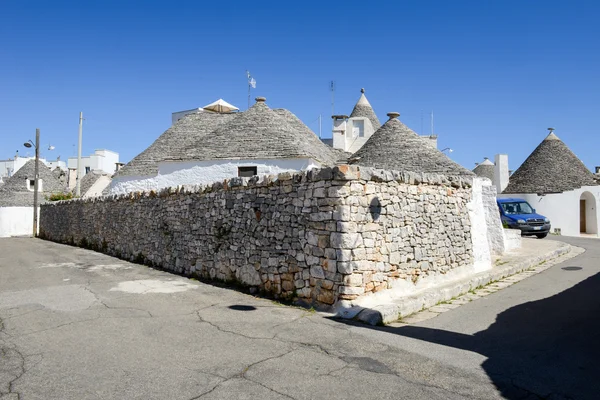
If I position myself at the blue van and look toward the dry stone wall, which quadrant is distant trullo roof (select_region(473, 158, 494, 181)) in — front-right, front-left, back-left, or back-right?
back-right

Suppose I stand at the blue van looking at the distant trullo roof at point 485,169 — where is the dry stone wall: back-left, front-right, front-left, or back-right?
back-left

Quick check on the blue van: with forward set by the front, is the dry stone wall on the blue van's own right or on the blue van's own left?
on the blue van's own right

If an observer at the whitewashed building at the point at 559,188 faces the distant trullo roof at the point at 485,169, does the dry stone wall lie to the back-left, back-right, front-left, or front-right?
back-left

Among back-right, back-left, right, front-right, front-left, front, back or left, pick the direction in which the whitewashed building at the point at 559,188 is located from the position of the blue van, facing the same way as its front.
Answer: back-left

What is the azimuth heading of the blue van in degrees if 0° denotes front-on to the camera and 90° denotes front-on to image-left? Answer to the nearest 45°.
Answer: approximately 315°

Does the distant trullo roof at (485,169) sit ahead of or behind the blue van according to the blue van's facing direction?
behind
